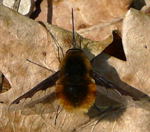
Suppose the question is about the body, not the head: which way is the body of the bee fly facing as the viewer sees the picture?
away from the camera
